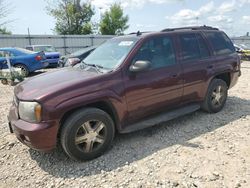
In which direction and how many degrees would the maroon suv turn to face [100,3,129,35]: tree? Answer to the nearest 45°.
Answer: approximately 135° to its right

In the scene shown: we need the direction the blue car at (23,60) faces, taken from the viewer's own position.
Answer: facing away from the viewer and to the left of the viewer

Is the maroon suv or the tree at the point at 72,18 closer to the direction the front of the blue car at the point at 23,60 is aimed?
the tree

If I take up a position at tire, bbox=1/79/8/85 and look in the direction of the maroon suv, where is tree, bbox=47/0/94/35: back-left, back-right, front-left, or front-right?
back-left

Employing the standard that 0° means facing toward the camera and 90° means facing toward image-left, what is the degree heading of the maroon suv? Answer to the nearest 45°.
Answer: approximately 45°

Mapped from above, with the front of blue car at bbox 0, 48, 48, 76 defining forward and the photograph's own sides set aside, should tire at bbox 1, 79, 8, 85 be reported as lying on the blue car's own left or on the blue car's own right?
on the blue car's own left

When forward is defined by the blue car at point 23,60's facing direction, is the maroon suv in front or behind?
behind

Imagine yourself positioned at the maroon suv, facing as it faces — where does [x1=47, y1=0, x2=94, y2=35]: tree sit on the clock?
The tree is roughly at 4 o'clock from the maroon suv.

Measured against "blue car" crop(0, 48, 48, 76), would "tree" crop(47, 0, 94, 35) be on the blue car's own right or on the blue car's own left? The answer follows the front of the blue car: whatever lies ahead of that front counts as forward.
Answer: on the blue car's own right

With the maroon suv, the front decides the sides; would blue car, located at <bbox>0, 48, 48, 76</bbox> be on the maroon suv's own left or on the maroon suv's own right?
on the maroon suv's own right
